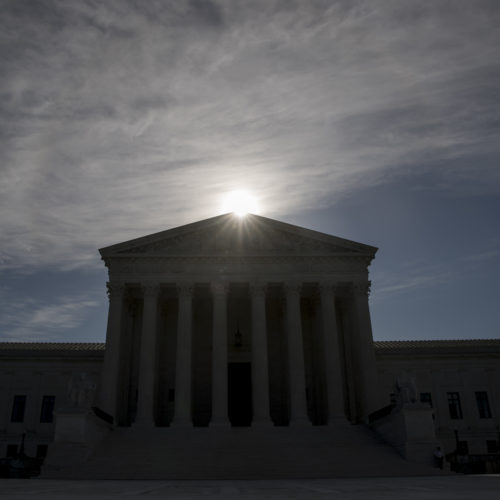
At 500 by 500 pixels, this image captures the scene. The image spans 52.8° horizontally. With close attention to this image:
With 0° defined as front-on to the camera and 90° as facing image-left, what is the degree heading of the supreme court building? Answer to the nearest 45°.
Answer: approximately 0°
